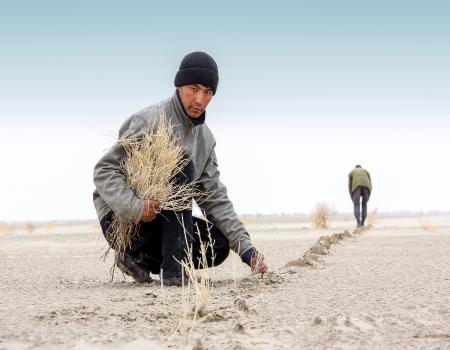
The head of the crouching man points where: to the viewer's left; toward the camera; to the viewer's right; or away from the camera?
toward the camera

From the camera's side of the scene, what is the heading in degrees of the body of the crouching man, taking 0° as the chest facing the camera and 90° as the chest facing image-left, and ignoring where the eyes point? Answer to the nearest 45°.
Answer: approximately 315°

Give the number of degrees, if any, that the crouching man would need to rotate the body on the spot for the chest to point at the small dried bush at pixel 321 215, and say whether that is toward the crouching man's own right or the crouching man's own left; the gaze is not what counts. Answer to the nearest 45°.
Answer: approximately 135° to the crouching man's own left
